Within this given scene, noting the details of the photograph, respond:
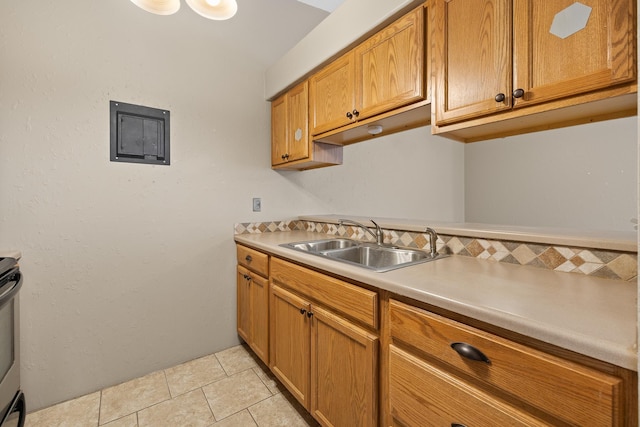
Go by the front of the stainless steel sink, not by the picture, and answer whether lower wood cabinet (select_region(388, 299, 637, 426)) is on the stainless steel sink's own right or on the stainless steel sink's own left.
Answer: on the stainless steel sink's own left

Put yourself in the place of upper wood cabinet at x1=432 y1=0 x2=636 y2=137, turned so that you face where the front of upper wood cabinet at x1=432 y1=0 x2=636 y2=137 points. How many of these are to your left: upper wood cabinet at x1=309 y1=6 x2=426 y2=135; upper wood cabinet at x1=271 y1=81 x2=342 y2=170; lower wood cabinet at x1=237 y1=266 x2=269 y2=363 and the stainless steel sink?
0

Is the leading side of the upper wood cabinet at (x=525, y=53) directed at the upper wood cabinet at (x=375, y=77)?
no

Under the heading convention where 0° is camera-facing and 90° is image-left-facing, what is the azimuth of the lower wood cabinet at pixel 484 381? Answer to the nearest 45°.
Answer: approximately 45°

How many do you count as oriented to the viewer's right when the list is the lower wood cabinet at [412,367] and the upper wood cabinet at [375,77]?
0

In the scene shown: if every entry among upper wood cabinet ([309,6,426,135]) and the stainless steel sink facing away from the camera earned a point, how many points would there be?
0

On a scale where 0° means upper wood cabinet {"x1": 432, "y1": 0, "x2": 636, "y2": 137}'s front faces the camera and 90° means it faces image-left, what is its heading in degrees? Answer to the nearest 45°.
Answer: approximately 45°

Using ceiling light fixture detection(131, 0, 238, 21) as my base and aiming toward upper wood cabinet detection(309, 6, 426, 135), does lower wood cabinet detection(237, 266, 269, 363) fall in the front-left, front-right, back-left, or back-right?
front-left

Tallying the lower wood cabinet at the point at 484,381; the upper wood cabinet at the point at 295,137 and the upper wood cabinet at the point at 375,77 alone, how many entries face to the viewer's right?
0

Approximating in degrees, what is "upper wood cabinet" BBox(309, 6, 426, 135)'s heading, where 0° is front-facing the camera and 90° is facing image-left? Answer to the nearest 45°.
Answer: approximately 45°

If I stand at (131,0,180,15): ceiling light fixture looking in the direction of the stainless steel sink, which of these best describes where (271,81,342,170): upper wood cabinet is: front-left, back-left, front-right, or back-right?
front-left

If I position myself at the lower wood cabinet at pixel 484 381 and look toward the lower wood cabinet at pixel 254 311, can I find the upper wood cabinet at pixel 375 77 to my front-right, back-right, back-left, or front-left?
front-right

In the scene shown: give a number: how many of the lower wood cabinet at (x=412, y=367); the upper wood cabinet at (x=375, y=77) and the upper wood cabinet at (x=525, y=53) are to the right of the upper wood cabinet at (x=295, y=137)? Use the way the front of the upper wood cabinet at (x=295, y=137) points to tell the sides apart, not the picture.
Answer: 0

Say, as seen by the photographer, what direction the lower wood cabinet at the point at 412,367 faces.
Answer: facing the viewer and to the left of the viewer

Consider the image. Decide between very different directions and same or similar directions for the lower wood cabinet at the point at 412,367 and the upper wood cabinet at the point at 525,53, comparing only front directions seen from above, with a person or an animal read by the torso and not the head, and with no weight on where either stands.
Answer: same or similar directions

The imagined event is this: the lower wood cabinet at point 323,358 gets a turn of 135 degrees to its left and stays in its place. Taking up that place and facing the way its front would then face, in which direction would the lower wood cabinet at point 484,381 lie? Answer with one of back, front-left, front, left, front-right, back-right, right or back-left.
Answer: front-right

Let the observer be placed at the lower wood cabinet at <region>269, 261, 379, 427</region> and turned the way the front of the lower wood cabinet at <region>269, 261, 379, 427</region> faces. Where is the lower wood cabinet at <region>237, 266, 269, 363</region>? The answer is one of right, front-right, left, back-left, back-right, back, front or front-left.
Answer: right
